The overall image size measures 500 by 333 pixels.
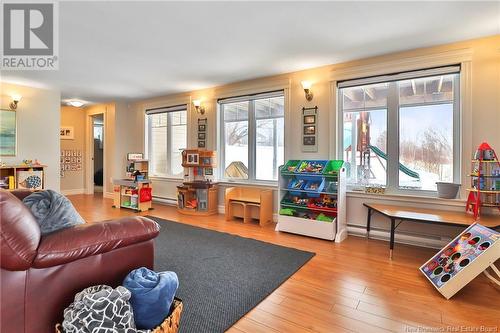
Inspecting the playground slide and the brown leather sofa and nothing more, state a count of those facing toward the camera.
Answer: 0

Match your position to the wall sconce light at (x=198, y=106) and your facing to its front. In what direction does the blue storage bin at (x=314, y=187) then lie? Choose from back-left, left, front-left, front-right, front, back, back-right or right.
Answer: left

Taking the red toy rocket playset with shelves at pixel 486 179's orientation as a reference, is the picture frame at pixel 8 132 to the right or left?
on its right

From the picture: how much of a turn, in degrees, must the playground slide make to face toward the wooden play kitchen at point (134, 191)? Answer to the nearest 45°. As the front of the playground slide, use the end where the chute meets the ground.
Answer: approximately 180°

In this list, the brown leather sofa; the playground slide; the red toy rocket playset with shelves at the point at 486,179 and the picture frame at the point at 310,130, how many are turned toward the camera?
2

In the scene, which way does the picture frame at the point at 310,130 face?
toward the camera

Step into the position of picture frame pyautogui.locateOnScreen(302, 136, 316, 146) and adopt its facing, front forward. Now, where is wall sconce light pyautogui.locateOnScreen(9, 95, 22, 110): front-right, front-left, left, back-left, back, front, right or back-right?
right

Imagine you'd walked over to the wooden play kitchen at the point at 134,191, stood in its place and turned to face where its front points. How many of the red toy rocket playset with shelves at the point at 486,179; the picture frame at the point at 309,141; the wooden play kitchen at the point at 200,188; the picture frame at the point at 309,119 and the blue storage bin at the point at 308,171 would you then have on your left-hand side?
5

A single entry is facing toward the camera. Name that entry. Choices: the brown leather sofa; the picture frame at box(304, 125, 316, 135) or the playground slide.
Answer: the picture frame

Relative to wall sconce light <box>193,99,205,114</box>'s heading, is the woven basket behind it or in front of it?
in front

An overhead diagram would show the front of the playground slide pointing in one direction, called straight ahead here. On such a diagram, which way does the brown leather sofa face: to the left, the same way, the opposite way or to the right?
to the left

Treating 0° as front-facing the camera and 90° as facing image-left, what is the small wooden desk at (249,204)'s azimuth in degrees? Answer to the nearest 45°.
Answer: approximately 45°

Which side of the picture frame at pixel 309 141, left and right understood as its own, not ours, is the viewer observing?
front

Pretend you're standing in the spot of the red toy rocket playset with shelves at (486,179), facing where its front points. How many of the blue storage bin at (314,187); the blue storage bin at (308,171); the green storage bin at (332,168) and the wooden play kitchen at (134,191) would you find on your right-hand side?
4
